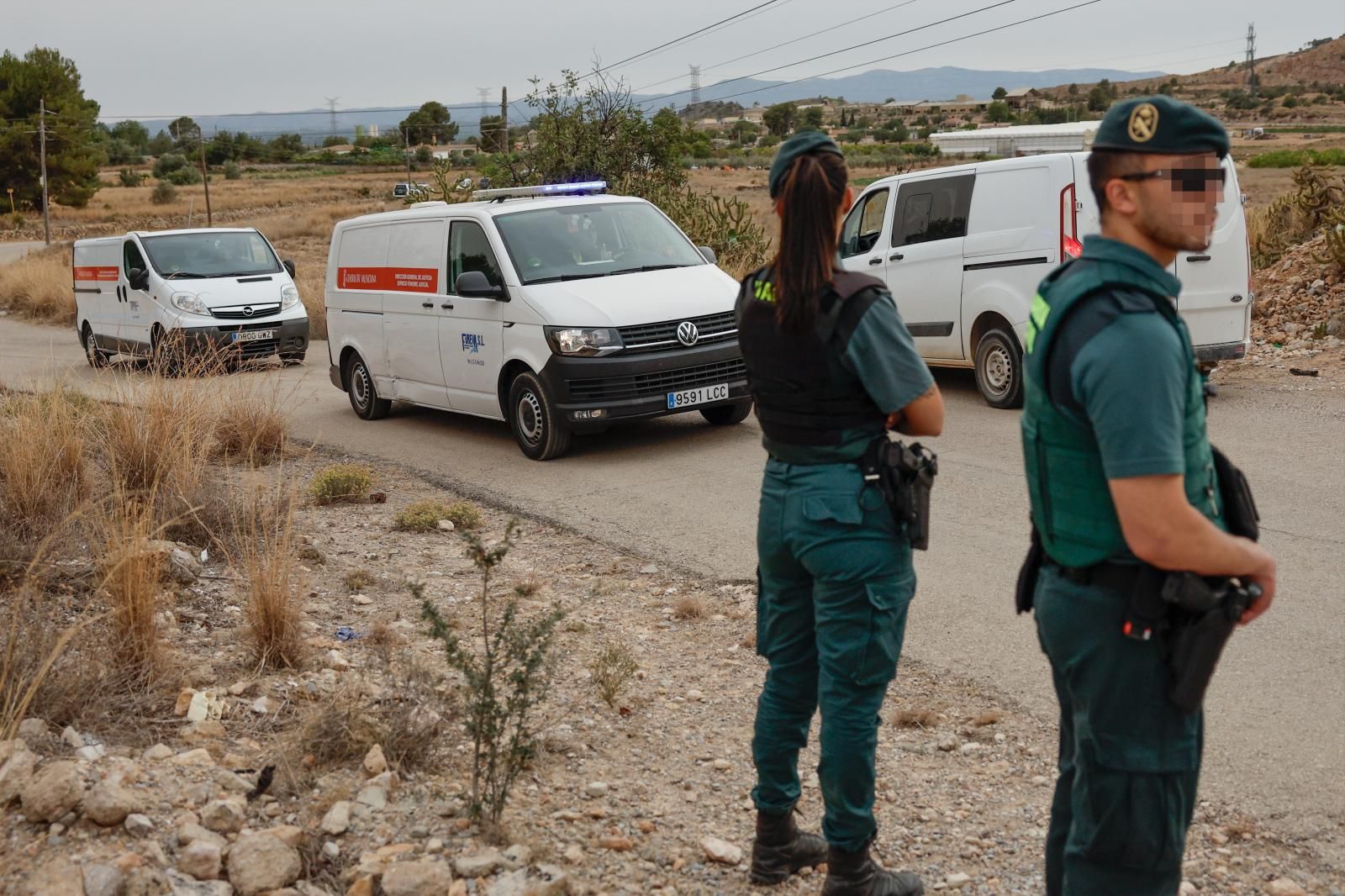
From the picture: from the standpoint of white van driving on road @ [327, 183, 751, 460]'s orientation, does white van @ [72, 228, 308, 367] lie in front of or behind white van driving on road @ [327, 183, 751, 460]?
behind

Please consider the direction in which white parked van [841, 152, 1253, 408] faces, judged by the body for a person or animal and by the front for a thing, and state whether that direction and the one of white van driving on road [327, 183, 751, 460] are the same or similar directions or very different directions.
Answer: very different directions

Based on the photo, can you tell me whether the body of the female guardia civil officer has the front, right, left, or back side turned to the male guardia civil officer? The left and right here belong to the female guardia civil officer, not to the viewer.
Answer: right

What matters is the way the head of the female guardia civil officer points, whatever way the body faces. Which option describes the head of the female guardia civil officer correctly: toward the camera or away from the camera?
away from the camera

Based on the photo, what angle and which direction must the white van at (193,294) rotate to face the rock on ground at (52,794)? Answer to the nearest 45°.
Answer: approximately 45° to its right

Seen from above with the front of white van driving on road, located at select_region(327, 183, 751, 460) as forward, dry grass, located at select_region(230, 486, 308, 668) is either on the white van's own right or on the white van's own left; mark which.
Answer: on the white van's own right
